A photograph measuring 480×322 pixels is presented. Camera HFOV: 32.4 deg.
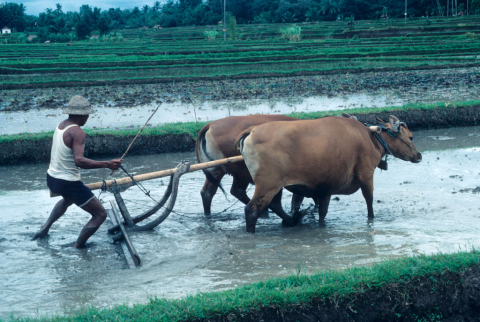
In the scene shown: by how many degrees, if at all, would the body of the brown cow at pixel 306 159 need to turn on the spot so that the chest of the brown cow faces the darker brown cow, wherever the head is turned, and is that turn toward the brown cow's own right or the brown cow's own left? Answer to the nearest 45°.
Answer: approximately 135° to the brown cow's own left

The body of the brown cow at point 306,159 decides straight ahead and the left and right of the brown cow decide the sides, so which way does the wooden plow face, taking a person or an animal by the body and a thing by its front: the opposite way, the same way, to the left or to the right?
the same way

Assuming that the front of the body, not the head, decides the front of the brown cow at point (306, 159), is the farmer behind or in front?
behind

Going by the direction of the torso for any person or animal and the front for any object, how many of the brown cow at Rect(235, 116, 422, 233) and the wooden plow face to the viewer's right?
2

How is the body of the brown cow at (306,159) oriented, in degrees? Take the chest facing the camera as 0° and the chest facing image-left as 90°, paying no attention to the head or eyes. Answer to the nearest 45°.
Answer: approximately 270°

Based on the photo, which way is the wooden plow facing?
to the viewer's right

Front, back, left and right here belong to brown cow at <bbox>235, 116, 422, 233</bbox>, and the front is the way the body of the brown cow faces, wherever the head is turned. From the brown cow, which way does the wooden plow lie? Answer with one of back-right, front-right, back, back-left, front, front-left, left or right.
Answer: back

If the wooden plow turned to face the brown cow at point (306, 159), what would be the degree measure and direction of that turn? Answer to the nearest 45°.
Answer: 0° — it already faces it
